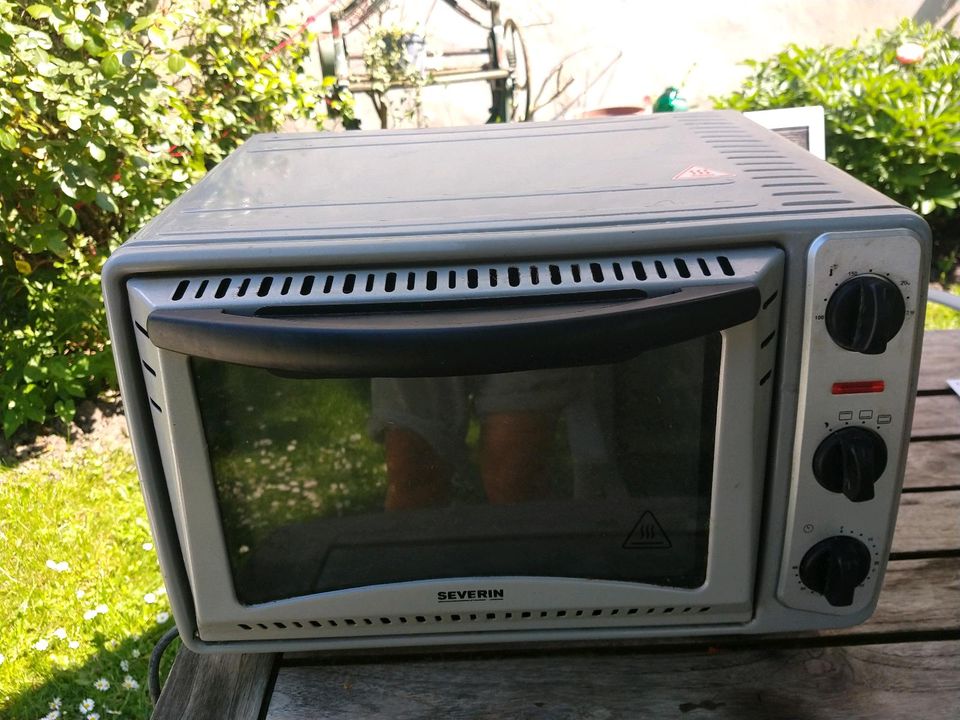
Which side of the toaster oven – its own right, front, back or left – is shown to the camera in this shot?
front

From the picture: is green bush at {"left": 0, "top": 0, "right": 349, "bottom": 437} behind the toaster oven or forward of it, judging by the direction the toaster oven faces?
behind

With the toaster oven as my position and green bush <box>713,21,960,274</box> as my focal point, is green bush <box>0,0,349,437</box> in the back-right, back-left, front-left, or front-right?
front-left

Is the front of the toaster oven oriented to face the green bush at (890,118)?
no
